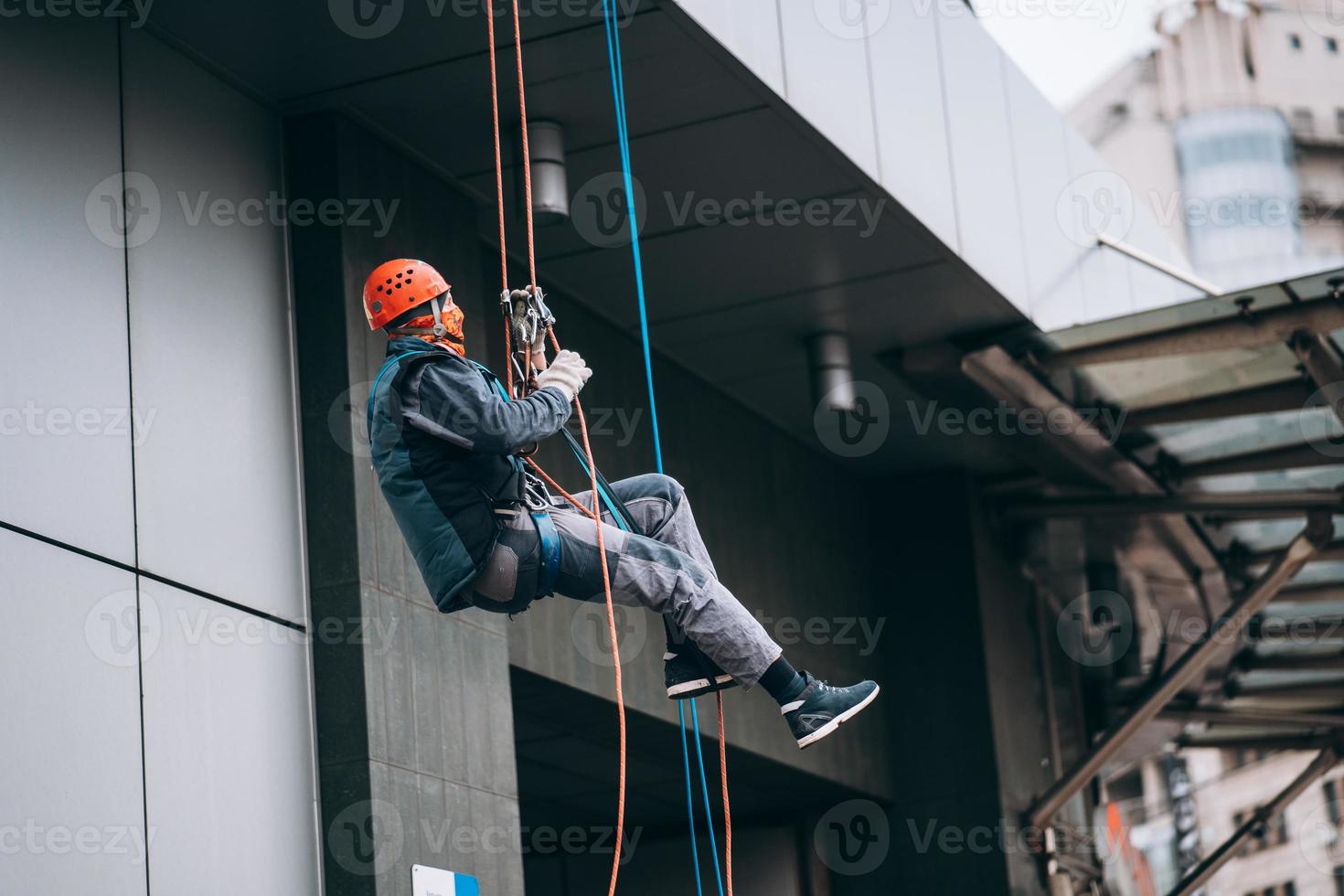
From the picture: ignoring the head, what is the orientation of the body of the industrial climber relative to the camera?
to the viewer's right

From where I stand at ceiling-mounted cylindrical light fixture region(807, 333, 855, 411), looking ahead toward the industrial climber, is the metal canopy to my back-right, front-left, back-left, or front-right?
back-left
